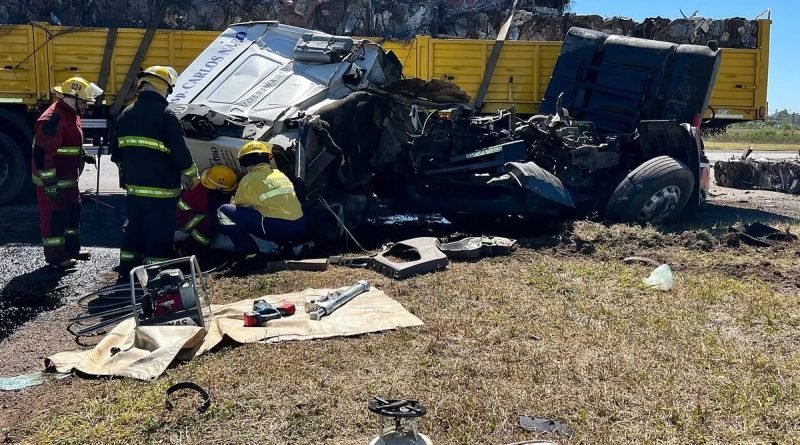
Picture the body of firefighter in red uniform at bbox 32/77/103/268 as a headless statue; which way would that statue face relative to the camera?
to the viewer's right

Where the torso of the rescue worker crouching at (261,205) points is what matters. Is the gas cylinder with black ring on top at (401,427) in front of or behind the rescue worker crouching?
behind

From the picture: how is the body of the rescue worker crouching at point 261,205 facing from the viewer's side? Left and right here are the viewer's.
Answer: facing away from the viewer and to the left of the viewer

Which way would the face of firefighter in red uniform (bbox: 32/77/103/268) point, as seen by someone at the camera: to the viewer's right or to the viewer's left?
to the viewer's right

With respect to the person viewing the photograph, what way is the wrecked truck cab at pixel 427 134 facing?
facing to the left of the viewer

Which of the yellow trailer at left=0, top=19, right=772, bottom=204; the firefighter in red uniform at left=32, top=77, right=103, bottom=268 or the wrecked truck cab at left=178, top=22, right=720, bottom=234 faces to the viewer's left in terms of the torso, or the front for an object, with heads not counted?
the wrecked truck cab
